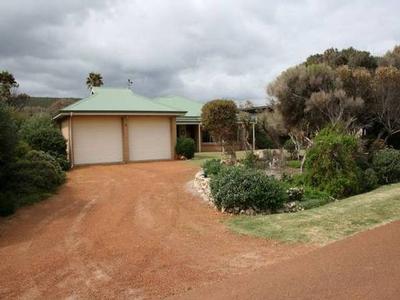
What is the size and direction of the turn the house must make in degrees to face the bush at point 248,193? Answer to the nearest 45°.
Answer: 0° — it already faces it

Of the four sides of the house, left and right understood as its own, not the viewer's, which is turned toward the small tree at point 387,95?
left

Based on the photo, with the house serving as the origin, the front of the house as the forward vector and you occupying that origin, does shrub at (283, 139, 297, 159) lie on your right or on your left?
on your left

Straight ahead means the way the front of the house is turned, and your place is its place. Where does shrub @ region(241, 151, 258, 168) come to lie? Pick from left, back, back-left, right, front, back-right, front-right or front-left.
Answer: front-left

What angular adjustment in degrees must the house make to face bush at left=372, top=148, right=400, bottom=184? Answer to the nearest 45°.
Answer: approximately 45° to its left

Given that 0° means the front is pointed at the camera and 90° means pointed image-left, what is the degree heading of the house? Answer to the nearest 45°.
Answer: approximately 0°

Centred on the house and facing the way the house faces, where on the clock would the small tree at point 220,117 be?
The small tree is roughly at 9 o'clock from the house.

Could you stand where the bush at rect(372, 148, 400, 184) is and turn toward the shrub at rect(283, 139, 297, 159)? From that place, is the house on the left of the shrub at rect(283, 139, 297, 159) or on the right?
left
